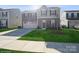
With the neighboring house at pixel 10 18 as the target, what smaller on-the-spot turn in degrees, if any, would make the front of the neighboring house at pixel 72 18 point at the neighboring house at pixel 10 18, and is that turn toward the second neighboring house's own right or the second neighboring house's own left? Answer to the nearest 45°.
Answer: approximately 90° to the second neighboring house's own right

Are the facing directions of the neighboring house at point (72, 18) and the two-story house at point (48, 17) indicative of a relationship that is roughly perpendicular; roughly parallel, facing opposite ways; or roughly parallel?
roughly parallel

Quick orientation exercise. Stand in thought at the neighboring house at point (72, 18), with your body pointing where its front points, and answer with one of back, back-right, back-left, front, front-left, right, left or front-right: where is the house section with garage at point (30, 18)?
right

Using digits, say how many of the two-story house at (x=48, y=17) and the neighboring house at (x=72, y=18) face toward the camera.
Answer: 2

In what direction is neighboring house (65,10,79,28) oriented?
toward the camera
